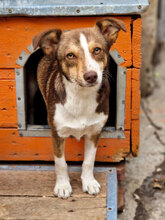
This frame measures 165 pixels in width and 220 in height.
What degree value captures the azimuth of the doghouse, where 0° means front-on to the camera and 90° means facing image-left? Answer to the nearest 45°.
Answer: approximately 0°

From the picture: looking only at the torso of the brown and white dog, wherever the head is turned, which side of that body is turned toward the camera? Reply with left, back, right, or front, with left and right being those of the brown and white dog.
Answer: front
